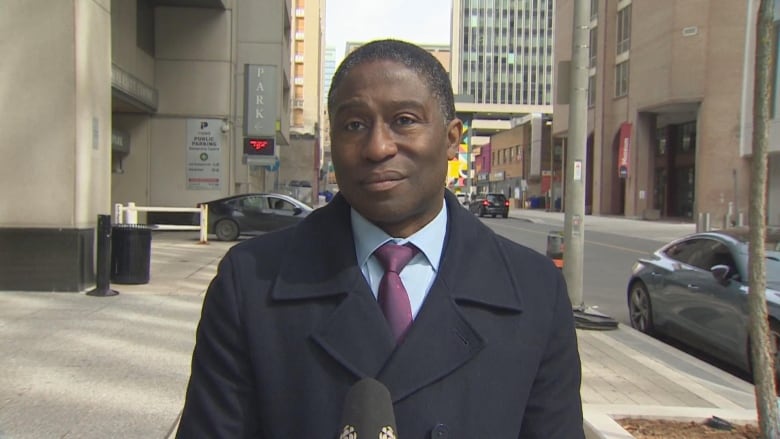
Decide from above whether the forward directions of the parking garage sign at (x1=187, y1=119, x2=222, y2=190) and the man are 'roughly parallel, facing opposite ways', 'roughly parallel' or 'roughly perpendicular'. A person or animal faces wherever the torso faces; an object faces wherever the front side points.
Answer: roughly parallel

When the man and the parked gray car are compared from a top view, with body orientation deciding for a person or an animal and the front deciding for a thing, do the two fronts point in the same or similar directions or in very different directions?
same or similar directions

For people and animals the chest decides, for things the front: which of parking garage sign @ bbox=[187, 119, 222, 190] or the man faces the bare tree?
the parking garage sign

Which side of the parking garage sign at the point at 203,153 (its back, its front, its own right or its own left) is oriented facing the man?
front

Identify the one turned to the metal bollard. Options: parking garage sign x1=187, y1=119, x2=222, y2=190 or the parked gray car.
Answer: the parking garage sign

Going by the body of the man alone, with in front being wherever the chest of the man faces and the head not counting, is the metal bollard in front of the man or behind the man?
behind

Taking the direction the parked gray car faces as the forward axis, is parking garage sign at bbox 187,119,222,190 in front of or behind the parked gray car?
behind

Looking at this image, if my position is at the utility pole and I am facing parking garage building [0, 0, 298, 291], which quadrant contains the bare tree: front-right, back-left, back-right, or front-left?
back-left

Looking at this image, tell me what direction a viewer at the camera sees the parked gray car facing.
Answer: facing the viewer and to the right of the viewer

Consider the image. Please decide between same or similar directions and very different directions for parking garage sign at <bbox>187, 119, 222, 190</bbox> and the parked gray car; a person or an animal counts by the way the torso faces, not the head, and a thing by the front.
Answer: same or similar directions

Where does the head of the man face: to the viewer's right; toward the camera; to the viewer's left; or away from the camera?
toward the camera

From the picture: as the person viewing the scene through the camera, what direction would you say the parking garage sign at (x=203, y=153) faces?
facing the viewer

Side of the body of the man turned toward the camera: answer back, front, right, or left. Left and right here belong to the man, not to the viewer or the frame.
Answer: front

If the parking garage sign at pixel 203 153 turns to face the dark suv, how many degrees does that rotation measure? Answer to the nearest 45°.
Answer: approximately 135° to its left

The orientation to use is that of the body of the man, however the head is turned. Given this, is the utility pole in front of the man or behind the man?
behind
